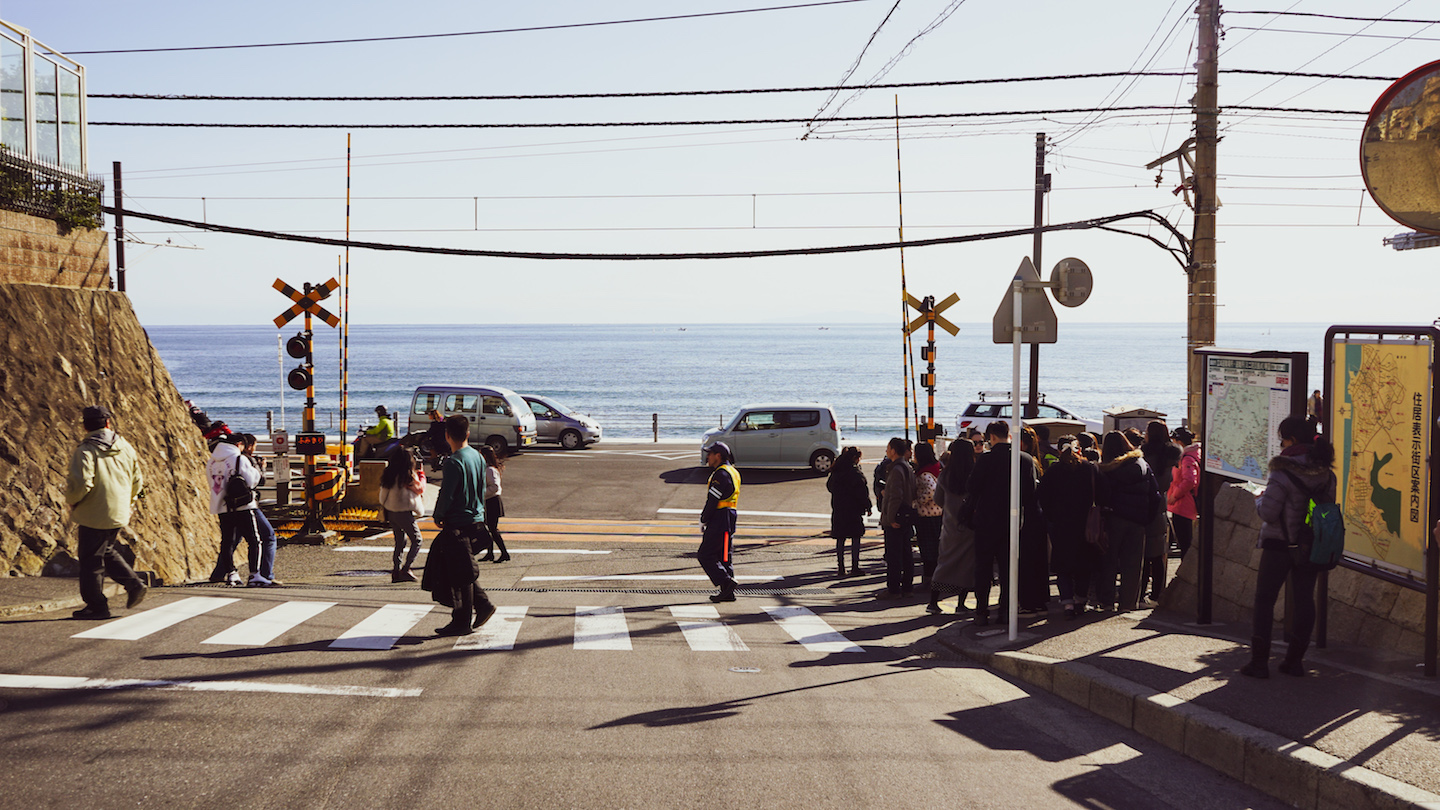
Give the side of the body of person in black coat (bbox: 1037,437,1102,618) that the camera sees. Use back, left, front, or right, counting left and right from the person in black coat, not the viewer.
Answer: back

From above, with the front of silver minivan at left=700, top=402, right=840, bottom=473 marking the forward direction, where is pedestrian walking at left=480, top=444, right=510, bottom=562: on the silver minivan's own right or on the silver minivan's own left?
on the silver minivan's own left

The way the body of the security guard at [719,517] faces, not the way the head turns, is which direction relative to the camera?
to the viewer's left

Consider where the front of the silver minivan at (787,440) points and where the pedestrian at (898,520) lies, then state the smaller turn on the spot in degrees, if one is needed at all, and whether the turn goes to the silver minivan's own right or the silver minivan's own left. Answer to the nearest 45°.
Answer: approximately 90° to the silver minivan's own left

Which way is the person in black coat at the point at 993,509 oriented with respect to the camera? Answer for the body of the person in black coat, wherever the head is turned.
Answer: away from the camera

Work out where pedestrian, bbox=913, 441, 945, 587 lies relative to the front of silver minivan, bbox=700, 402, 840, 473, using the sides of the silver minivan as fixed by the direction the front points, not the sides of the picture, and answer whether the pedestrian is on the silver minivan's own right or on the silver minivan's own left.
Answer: on the silver minivan's own left

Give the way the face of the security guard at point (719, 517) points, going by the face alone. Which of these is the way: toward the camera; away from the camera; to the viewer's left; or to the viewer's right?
to the viewer's left

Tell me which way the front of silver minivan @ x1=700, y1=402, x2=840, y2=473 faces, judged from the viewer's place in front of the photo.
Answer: facing to the left of the viewer

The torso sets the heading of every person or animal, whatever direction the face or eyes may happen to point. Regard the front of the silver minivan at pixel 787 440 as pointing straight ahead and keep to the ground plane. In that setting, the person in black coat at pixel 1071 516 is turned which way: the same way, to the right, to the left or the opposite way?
to the right

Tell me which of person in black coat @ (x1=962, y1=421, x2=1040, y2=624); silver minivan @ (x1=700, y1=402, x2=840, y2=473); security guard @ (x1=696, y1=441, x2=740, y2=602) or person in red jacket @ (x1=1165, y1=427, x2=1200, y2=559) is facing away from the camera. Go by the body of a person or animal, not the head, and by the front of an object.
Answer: the person in black coat
